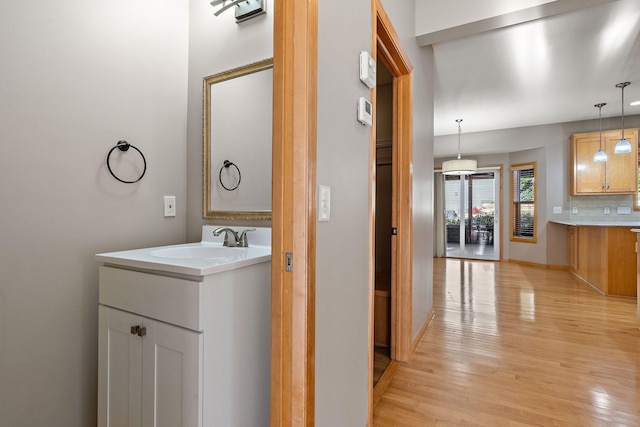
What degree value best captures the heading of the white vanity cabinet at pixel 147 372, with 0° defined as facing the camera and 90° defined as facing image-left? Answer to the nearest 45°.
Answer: approximately 45°

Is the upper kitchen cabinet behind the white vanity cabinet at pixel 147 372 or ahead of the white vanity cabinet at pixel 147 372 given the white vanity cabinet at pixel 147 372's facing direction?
behind

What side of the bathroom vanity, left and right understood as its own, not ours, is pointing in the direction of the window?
back

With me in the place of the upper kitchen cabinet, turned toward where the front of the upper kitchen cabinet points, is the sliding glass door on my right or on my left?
on my right

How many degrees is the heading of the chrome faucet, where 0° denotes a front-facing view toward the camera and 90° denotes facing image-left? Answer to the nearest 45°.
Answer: approximately 45°

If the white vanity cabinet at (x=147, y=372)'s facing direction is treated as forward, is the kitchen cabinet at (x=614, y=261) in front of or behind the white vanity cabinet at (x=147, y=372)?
behind

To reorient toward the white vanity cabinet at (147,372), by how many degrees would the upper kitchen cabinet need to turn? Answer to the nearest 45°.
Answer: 0° — it already faces it

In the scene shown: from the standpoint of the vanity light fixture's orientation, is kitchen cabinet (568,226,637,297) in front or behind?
behind
